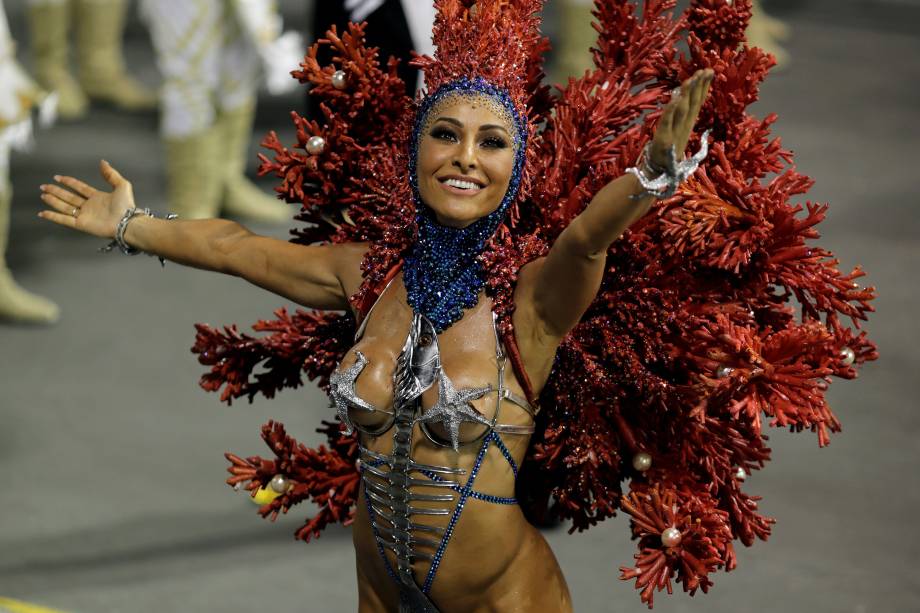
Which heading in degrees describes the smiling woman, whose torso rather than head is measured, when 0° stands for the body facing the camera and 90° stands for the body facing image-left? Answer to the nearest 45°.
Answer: approximately 45°

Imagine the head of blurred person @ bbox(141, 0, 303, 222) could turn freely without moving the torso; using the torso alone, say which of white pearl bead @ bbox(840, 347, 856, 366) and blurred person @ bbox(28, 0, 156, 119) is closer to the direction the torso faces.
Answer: the white pearl bead

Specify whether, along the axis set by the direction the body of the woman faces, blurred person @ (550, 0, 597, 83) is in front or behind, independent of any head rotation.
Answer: behind

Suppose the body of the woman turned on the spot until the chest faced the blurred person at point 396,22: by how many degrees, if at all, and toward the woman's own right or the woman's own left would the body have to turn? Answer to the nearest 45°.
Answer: approximately 135° to the woman's own right

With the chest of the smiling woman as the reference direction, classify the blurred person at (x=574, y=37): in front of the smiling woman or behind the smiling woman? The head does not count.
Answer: behind
